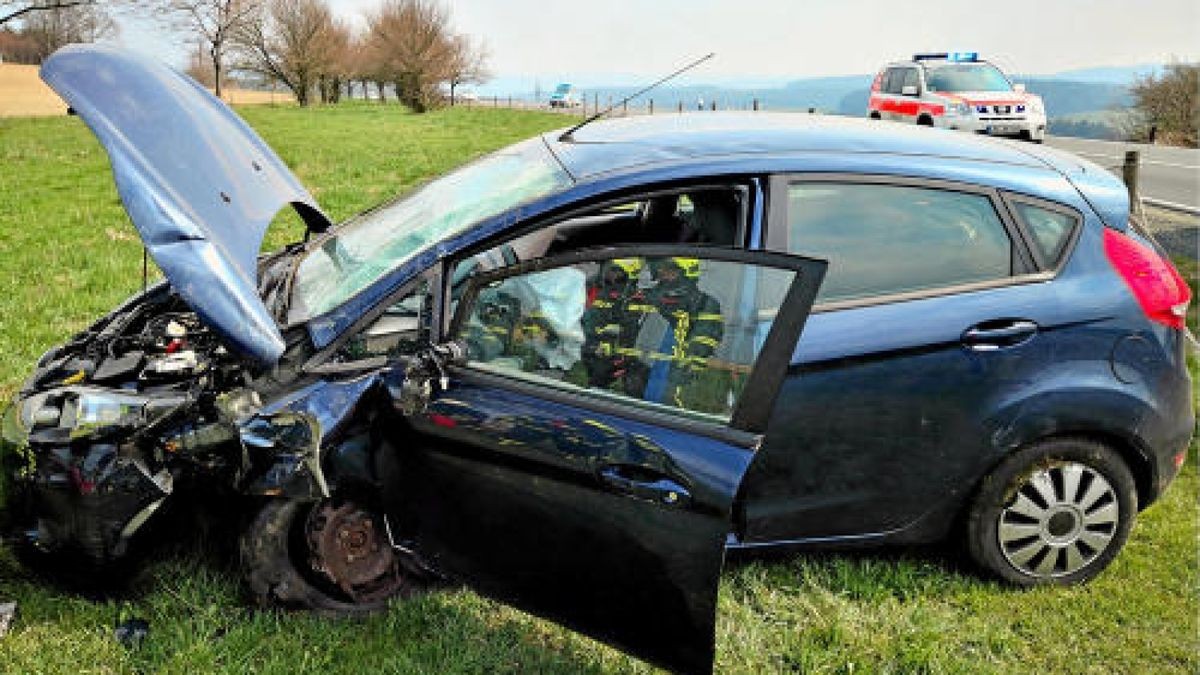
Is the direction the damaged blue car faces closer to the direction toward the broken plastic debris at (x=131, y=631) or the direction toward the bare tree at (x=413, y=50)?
the broken plastic debris

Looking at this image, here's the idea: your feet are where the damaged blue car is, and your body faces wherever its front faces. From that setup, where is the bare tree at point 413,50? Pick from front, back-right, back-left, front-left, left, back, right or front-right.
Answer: right

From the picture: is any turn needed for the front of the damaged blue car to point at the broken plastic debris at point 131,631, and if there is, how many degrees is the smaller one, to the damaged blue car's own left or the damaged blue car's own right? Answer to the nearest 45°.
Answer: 0° — it already faces it

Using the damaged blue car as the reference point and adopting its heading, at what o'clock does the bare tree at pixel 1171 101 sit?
The bare tree is roughly at 4 o'clock from the damaged blue car.

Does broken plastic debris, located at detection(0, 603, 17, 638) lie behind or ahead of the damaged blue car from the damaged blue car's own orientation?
ahead

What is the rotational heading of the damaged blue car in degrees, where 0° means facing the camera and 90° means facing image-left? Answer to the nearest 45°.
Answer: approximately 90°

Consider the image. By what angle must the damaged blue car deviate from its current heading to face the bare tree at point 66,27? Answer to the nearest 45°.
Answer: approximately 45° to its right
